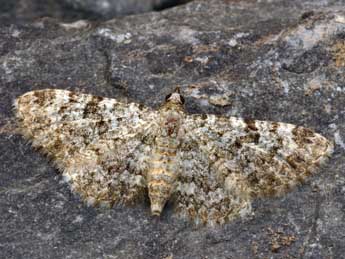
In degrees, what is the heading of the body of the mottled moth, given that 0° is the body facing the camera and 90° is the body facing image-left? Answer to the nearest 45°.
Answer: approximately 180°
